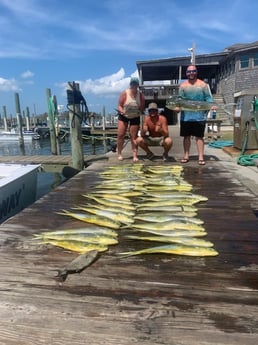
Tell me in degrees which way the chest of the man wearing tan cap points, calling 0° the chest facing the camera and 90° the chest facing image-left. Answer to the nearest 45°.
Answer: approximately 0°

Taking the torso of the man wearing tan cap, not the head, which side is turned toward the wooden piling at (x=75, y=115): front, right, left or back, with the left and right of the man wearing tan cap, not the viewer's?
right

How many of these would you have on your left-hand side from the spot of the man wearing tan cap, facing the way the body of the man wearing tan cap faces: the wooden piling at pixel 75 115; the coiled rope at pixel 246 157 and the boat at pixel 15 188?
1

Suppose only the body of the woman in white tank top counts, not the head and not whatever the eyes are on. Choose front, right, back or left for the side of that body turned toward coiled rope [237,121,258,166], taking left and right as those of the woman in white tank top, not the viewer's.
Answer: left

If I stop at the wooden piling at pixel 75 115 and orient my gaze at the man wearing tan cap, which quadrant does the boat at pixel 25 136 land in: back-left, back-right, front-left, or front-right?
back-left

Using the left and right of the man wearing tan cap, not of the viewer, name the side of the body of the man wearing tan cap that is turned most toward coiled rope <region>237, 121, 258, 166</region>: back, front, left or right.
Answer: left

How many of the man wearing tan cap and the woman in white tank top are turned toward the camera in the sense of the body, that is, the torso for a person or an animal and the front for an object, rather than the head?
2

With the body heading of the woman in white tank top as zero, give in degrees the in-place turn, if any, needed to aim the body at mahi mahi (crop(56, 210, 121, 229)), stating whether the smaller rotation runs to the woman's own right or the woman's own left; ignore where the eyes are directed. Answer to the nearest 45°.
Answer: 0° — they already face it

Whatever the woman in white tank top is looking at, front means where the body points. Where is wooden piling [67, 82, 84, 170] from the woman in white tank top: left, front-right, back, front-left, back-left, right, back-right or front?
front-right

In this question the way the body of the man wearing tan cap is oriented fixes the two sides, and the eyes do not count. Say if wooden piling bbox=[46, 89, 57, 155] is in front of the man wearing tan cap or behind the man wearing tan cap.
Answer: behind

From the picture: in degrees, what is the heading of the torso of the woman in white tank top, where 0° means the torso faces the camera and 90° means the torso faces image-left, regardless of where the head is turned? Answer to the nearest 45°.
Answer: approximately 0°
